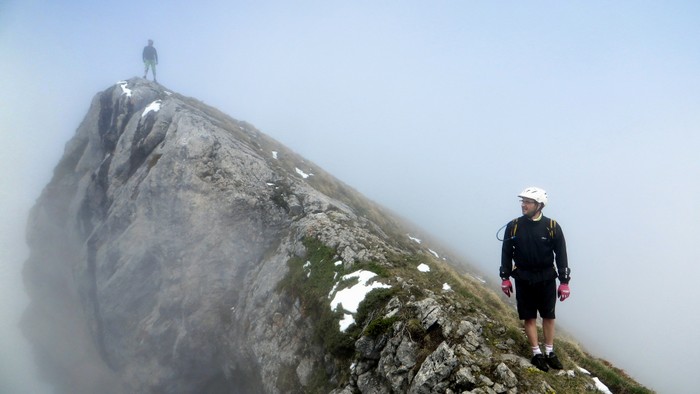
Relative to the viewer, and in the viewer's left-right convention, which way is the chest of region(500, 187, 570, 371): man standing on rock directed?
facing the viewer
